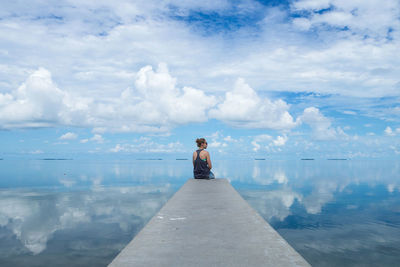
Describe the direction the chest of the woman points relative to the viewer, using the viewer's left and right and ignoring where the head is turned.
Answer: facing away from the viewer and to the right of the viewer
